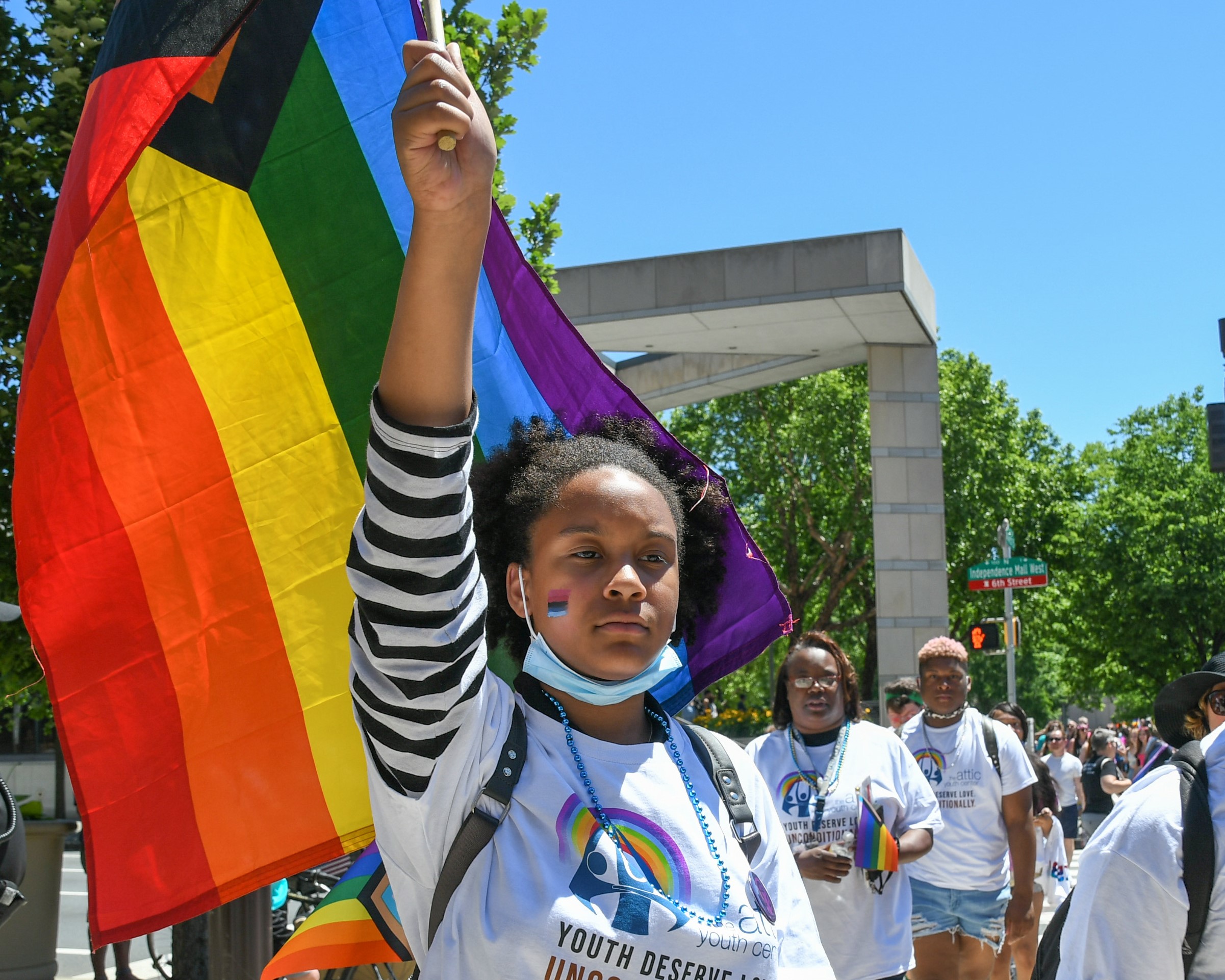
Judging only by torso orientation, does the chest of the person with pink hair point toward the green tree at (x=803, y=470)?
no

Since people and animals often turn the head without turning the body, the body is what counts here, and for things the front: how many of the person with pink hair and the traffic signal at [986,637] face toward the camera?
2

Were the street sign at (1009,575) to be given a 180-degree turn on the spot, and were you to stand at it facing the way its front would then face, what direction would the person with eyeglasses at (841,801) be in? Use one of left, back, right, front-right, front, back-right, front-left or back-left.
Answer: back

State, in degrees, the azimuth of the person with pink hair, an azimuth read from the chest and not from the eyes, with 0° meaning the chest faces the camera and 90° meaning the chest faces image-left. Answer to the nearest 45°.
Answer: approximately 0°

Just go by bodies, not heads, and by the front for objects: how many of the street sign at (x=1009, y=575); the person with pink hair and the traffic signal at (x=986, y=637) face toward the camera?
3

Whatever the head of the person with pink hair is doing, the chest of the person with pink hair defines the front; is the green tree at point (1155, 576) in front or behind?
behind

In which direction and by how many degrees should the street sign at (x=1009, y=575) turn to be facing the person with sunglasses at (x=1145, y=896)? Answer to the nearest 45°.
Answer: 0° — it already faces them

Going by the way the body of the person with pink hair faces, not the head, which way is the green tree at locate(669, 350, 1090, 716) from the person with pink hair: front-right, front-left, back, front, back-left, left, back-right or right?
back

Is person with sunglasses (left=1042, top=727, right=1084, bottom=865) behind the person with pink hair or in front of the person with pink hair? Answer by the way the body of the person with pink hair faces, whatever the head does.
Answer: behind

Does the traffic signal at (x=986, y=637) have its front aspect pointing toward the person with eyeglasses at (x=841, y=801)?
yes

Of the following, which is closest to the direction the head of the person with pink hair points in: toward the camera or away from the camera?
toward the camera

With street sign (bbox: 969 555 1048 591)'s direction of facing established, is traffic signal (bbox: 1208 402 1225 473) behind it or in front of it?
in front

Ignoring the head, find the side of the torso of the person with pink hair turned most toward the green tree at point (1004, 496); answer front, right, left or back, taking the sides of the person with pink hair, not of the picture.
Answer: back

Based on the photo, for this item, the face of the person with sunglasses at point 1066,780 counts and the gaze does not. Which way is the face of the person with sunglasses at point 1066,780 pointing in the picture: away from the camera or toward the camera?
toward the camera

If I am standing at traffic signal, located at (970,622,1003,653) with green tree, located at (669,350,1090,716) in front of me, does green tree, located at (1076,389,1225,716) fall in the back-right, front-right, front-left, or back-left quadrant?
front-right

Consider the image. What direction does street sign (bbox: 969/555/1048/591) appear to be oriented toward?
toward the camera
